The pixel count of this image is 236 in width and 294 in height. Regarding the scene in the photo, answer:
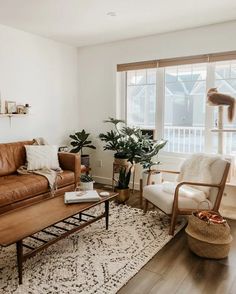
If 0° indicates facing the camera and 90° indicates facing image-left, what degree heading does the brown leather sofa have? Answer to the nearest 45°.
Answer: approximately 315°

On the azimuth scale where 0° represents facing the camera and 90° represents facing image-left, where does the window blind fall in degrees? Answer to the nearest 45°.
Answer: approximately 45°

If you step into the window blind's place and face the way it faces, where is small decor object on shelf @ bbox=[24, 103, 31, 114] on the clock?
The small decor object on shelf is roughly at 1 o'clock from the window blind.

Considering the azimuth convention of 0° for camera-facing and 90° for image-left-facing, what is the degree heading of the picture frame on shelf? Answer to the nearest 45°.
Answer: approximately 315°
